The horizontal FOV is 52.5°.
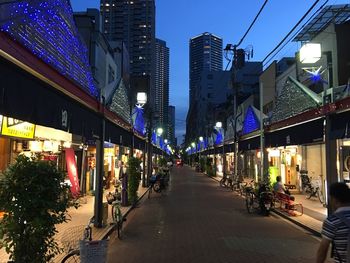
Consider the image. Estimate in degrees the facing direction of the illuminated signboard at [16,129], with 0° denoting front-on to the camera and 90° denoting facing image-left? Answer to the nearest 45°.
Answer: approximately 315°

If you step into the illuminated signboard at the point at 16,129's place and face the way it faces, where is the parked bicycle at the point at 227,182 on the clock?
The parked bicycle is roughly at 9 o'clock from the illuminated signboard.

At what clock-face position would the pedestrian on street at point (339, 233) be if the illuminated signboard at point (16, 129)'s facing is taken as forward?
The pedestrian on street is roughly at 1 o'clock from the illuminated signboard.

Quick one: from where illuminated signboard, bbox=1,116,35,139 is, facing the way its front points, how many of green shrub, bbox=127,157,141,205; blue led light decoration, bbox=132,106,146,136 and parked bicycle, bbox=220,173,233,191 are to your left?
3

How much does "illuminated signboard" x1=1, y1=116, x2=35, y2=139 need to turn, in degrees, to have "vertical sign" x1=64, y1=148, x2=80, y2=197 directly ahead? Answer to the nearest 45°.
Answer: approximately 90° to its left

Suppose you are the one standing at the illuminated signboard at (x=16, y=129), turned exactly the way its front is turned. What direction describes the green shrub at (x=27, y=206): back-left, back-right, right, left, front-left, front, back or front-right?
front-right

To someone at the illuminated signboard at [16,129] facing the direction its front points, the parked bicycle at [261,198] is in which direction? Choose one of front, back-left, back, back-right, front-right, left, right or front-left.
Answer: front-left

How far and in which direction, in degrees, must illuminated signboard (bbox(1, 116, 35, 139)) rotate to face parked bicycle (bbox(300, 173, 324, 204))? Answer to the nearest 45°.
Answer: approximately 45° to its left

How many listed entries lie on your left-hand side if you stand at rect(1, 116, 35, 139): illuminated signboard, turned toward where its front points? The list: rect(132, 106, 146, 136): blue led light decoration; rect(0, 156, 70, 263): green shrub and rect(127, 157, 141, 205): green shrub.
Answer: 2

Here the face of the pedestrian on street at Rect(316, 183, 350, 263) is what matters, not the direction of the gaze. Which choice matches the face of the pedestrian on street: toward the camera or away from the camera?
away from the camera

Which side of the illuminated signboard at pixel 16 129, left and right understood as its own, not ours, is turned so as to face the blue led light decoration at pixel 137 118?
left
